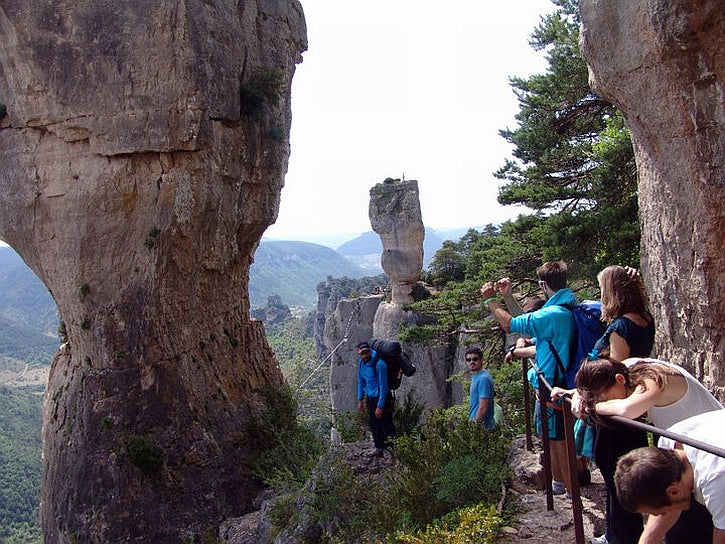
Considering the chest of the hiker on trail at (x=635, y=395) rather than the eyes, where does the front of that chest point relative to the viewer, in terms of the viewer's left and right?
facing to the left of the viewer

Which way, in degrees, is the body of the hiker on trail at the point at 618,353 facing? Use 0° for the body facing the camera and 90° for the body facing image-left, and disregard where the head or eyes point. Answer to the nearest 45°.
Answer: approximately 135°

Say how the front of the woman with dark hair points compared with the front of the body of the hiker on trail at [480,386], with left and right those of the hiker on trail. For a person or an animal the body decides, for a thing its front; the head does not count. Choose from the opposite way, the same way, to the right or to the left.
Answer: to the right

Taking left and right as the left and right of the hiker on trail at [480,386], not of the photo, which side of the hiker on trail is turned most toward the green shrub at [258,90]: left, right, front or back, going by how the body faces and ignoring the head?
right

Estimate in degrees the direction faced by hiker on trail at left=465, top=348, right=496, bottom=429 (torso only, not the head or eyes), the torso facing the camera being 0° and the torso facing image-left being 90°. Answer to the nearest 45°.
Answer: approximately 45°

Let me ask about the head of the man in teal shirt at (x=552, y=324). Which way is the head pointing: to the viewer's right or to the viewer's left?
to the viewer's left

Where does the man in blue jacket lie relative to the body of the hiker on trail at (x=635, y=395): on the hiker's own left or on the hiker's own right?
on the hiker's own right
